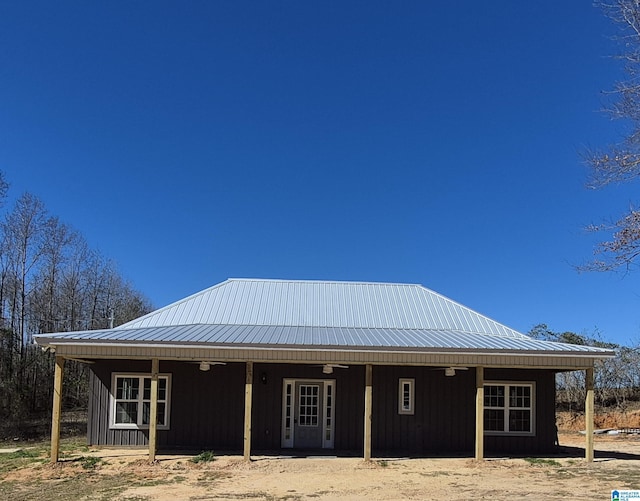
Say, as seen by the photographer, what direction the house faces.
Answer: facing the viewer
